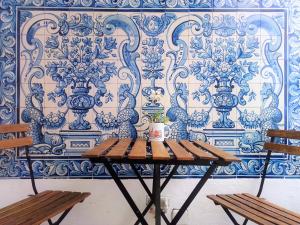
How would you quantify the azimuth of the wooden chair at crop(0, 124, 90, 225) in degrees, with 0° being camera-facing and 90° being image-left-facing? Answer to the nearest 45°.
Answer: approximately 315°
